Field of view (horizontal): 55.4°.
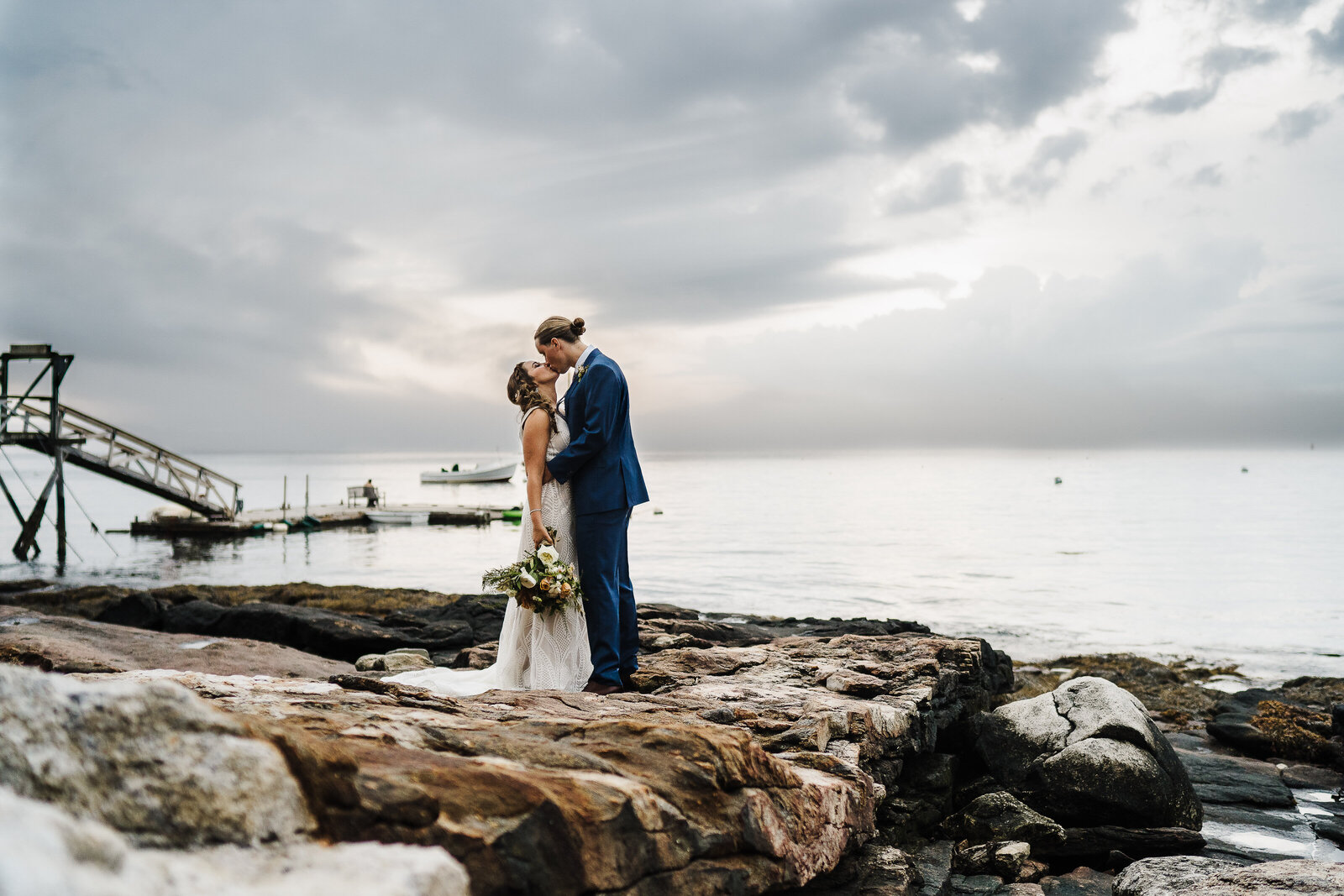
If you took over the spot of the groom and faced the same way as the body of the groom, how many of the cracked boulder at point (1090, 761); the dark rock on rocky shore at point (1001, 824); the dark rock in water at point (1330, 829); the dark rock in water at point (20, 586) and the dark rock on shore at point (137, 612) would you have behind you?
3

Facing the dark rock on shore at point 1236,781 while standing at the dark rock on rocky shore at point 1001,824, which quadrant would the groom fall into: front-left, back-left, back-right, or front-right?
back-left

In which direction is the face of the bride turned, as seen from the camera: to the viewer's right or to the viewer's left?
to the viewer's right

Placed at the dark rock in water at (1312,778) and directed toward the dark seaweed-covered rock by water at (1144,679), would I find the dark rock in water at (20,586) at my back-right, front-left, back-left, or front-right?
front-left

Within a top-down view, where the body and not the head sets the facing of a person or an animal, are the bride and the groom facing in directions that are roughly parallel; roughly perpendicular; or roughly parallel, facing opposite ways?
roughly parallel, facing opposite ways

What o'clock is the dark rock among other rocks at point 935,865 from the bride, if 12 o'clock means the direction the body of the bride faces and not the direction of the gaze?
The dark rock among other rocks is roughly at 1 o'clock from the bride.

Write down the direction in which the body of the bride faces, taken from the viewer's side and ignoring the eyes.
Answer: to the viewer's right

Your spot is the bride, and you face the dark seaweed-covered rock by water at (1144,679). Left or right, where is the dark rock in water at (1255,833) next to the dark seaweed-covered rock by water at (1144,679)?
right

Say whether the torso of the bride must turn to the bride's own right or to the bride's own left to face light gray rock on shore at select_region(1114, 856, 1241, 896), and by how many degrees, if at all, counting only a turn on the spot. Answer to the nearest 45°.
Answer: approximately 45° to the bride's own right

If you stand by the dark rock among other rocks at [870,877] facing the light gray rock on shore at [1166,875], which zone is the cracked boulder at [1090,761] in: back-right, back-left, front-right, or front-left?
front-left

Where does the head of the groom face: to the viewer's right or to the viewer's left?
to the viewer's left

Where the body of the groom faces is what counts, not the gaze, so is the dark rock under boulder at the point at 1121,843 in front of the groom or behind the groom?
behind

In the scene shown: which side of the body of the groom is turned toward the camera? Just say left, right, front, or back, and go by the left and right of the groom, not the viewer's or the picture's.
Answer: left

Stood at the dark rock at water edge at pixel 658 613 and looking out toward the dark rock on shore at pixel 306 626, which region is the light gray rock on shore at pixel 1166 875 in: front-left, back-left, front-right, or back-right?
back-left

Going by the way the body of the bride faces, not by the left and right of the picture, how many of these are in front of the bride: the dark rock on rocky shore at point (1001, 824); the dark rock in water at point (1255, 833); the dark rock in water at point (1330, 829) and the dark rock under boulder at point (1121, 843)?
4

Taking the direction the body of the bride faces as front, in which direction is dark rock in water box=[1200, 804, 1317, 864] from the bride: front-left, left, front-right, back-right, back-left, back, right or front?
front
